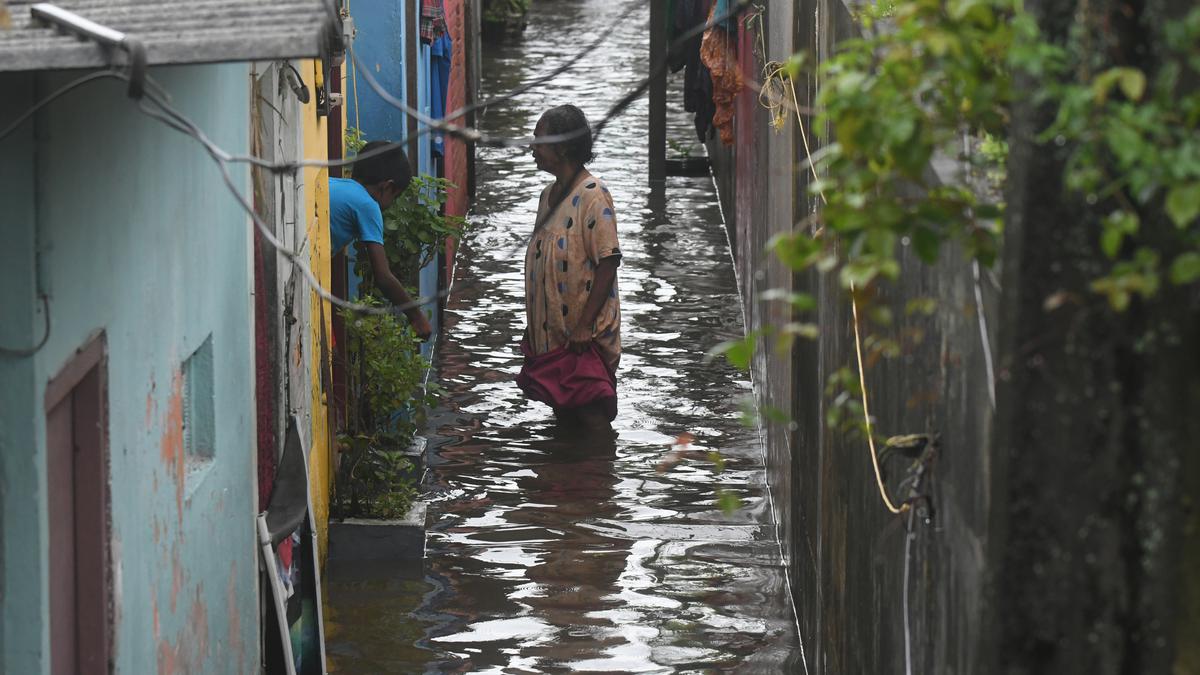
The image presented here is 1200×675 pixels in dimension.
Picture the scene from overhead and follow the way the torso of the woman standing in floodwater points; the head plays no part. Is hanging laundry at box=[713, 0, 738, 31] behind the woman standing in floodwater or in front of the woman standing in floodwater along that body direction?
behind

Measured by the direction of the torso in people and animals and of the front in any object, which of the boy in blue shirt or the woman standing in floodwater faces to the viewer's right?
the boy in blue shirt

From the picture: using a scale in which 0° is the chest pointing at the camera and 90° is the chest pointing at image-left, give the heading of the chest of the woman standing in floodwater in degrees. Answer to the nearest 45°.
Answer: approximately 45°

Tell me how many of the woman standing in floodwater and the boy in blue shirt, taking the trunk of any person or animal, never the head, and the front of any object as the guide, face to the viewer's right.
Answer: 1

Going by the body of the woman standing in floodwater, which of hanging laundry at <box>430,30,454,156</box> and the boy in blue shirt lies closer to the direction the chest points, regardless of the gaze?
the boy in blue shirt

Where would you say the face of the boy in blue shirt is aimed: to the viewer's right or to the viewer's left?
to the viewer's right

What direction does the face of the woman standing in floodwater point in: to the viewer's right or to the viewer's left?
to the viewer's left

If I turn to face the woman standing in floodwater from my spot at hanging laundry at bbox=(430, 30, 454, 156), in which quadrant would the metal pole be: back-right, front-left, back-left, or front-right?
back-left

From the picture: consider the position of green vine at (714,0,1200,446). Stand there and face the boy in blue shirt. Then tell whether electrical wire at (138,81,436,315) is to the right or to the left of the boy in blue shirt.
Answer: left

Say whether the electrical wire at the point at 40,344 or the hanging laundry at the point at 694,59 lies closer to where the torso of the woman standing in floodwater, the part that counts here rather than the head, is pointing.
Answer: the electrical wire

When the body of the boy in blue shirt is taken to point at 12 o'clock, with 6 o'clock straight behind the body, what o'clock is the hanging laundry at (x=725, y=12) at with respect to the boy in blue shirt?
The hanging laundry is roughly at 10 o'clock from the boy in blue shirt.

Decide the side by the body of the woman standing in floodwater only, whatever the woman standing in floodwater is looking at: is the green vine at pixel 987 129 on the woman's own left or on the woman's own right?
on the woman's own left

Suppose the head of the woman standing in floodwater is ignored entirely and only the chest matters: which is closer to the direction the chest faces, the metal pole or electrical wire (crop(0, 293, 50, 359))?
the electrical wire

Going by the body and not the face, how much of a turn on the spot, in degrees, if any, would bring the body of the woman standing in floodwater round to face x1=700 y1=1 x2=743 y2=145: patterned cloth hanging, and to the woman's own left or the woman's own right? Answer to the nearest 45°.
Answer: approximately 135° to the woman's own right

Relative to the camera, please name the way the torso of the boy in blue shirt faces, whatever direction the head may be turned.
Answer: to the viewer's right

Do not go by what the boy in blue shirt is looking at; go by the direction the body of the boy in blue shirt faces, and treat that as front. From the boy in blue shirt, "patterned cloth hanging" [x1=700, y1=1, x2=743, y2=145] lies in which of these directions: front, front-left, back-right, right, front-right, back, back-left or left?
front-left

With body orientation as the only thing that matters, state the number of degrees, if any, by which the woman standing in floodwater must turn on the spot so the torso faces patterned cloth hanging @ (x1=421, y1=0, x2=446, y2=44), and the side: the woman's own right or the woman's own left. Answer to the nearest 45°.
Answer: approximately 90° to the woman's own right
